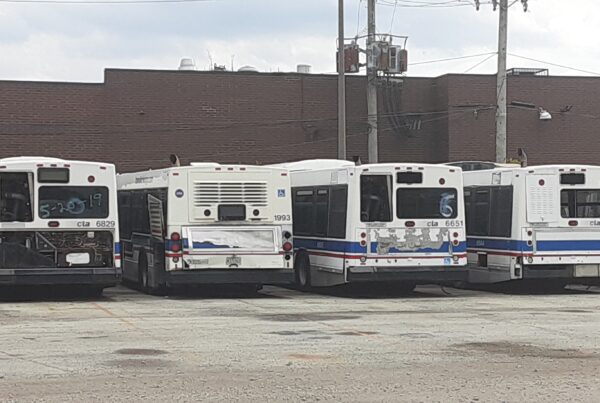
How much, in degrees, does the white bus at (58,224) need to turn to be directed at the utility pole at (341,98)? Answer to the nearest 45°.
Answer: approximately 45° to its right

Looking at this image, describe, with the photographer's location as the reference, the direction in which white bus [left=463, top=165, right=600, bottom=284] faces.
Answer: facing away from the viewer and to the left of the viewer

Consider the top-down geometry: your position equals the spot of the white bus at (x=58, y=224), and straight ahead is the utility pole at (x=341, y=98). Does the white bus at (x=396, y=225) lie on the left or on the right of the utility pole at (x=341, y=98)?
right

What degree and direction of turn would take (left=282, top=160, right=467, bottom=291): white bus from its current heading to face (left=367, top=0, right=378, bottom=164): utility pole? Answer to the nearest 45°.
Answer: approximately 45° to its right

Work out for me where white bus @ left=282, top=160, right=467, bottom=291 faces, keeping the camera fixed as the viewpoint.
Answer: facing away from the viewer and to the left of the viewer

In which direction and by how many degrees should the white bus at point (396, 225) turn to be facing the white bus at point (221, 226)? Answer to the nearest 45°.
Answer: approximately 45° to its left

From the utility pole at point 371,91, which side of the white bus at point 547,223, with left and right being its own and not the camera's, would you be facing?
front

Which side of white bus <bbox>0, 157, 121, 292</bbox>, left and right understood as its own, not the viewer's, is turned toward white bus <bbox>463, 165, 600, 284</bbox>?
right

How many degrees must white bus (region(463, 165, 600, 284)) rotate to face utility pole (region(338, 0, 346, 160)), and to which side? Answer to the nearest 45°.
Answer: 0° — it already faces it

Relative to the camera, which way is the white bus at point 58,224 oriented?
away from the camera

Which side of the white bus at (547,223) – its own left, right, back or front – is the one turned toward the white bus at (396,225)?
left

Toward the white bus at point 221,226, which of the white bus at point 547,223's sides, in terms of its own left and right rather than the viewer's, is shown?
left

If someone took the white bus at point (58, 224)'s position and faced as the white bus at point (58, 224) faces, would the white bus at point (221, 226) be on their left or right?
on their right

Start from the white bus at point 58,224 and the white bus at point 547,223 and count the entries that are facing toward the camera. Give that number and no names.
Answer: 0
